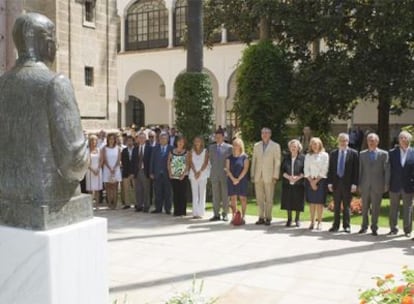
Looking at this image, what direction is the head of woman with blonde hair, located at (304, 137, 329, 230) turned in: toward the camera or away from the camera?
toward the camera

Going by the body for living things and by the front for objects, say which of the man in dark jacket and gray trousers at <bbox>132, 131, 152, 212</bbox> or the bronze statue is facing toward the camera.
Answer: the man in dark jacket and gray trousers

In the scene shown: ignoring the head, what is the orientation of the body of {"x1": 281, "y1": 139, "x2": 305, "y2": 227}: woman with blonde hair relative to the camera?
toward the camera

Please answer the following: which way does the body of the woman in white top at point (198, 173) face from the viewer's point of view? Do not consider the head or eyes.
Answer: toward the camera

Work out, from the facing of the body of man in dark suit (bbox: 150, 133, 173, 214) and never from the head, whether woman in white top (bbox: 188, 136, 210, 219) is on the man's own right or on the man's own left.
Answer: on the man's own left

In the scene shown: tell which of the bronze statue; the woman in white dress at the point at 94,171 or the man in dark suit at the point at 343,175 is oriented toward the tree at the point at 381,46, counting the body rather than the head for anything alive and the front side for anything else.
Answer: the bronze statue

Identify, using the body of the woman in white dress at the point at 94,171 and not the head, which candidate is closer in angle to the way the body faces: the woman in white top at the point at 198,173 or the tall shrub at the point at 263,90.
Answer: the woman in white top

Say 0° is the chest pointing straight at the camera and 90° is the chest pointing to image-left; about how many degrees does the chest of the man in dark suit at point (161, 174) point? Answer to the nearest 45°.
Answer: approximately 0°

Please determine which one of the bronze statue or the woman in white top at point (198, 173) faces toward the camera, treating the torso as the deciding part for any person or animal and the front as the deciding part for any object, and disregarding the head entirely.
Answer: the woman in white top

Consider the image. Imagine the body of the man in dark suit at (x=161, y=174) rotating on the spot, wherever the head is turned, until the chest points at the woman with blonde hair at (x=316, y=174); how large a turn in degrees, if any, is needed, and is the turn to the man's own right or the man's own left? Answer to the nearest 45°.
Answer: approximately 45° to the man's own left

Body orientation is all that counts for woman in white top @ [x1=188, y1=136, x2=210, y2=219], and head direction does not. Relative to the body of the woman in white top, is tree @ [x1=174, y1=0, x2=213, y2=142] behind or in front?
behind

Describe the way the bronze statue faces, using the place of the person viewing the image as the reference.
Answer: facing away from the viewer and to the right of the viewer

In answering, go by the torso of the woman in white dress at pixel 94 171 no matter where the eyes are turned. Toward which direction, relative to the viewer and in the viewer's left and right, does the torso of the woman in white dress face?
facing the viewer

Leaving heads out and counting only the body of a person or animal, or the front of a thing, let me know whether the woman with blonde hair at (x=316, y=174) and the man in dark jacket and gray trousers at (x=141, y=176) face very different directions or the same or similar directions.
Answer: same or similar directions

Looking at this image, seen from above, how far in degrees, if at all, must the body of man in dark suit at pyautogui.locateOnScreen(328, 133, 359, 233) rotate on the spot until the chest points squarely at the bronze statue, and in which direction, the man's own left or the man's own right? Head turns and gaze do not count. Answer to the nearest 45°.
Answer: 0° — they already face it

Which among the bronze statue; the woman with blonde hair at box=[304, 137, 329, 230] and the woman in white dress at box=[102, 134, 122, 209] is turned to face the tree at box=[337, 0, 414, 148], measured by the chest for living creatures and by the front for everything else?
the bronze statue

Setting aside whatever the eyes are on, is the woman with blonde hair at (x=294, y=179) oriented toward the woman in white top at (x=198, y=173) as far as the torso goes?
no

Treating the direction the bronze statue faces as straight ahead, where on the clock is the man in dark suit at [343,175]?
The man in dark suit is roughly at 12 o'clock from the bronze statue.

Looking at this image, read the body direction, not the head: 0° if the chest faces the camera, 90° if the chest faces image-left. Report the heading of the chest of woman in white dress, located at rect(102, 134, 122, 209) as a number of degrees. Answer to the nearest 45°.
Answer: approximately 0°
